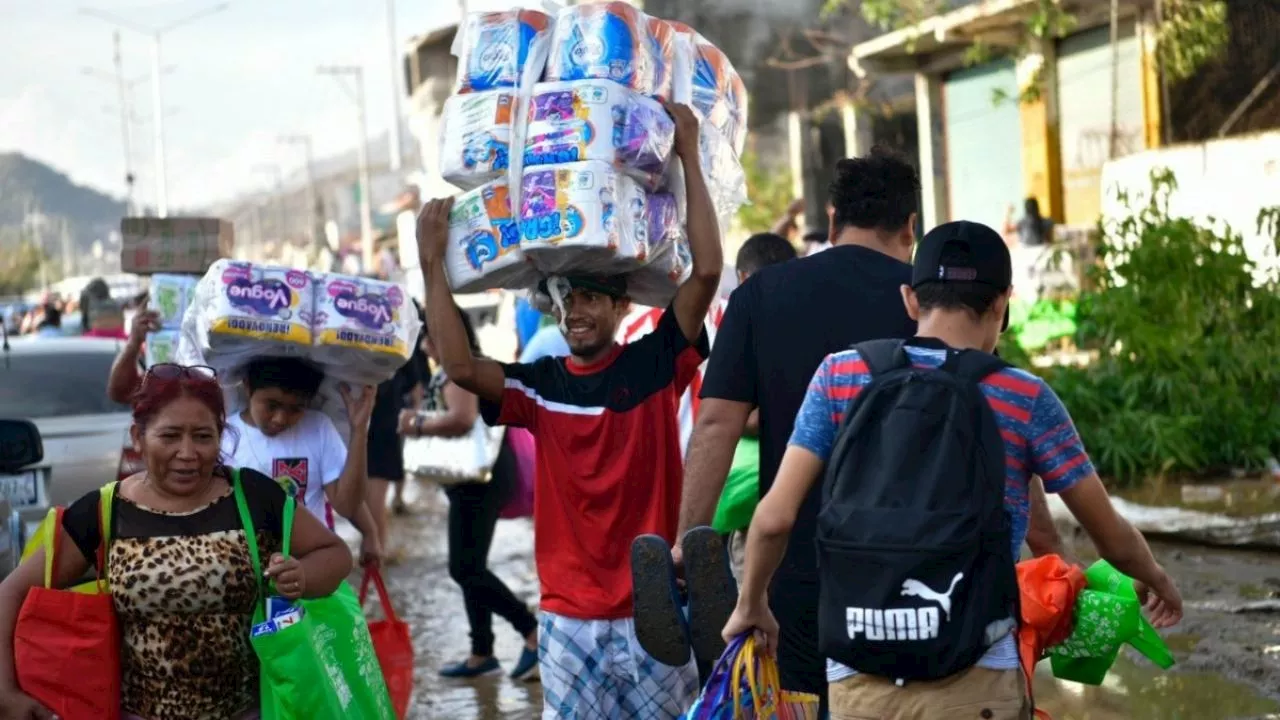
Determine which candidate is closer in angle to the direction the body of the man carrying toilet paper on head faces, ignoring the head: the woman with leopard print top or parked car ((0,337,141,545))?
the woman with leopard print top

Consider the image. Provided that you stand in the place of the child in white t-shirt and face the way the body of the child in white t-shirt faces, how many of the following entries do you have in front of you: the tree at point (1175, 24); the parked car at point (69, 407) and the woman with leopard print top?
1

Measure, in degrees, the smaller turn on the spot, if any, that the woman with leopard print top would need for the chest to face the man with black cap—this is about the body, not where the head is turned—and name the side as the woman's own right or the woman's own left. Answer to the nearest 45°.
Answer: approximately 45° to the woman's own left

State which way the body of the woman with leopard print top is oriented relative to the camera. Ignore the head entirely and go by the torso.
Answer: toward the camera

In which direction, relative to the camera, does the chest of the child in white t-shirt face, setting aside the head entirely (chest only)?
toward the camera

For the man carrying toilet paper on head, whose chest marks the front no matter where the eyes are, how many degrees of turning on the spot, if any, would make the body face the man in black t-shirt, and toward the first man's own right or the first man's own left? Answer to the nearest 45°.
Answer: approximately 45° to the first man's own left

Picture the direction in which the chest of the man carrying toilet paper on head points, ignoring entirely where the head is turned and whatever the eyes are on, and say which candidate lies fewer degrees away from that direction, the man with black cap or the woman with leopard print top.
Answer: the woman with leopard print top

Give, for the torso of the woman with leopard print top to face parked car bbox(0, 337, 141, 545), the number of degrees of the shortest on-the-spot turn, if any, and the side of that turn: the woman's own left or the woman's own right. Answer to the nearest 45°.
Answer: approximately 180°

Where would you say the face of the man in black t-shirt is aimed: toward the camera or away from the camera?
away from the camera

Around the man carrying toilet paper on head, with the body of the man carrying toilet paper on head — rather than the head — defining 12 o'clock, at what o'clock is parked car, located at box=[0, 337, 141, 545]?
The parked car is roughly at 5 o'clock from the man carrying toilet paper on head.
